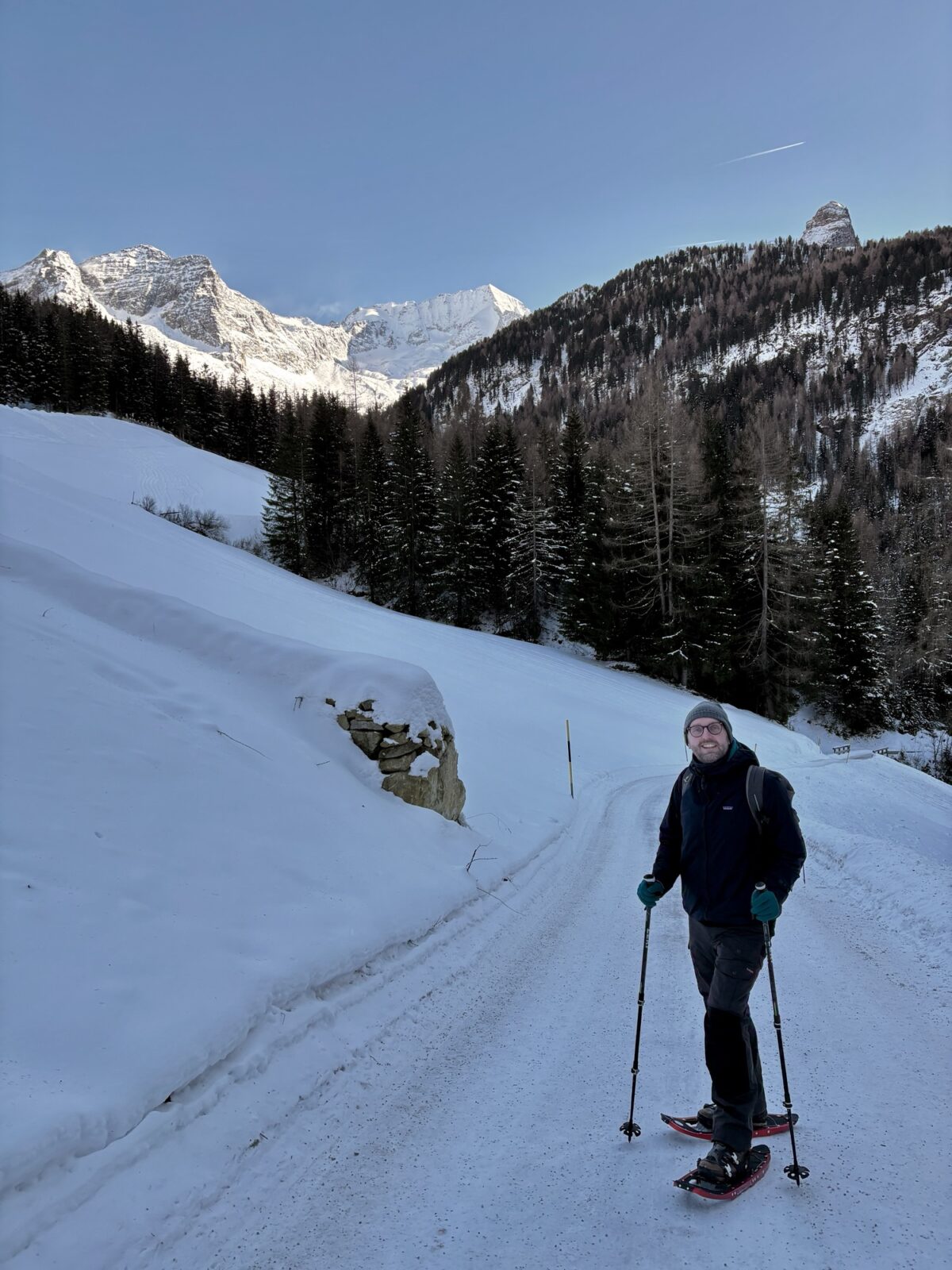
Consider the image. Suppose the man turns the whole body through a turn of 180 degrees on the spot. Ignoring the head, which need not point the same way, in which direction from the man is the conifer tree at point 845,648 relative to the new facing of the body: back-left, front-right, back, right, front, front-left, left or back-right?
front-left

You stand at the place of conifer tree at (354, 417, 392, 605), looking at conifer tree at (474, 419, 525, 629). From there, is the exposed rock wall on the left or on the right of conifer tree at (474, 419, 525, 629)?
right

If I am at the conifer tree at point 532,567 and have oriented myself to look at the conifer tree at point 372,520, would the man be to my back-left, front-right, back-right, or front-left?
back-left

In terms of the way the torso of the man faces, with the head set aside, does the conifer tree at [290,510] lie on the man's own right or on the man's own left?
on the man's own right

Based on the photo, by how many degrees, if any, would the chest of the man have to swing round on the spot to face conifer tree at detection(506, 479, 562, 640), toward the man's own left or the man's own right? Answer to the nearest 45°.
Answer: approximately 135° to the man's own right
